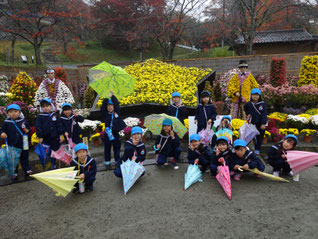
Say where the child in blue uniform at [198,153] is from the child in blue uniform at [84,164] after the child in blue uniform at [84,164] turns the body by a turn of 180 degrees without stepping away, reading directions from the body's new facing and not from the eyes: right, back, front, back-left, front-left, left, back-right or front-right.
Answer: right

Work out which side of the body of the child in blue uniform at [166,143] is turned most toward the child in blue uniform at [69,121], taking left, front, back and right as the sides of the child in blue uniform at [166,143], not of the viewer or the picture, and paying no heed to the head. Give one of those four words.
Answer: right

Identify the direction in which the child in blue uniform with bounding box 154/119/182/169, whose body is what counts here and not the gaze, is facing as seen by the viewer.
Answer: toward the camera

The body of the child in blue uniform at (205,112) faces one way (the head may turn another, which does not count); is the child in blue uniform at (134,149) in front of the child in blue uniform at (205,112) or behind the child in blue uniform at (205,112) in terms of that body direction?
in front

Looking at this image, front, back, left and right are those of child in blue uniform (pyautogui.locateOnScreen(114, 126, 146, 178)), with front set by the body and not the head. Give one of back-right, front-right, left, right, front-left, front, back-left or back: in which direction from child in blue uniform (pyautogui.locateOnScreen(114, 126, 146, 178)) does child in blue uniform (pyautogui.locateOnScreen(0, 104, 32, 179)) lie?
right

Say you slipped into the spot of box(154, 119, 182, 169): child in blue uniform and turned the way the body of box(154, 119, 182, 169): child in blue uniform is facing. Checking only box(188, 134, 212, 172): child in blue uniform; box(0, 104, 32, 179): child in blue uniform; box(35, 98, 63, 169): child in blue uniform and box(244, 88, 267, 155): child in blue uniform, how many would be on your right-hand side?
2

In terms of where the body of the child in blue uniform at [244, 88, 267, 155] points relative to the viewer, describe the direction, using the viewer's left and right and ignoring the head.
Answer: facing the viewer

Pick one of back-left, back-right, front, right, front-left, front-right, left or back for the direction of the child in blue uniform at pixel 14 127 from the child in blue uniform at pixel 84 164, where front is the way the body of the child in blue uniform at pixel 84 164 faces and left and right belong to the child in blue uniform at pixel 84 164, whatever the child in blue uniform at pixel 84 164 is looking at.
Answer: back-right

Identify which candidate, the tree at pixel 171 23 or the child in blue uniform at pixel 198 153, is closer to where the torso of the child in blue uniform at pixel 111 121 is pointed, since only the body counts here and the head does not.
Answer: the child in blue uniform

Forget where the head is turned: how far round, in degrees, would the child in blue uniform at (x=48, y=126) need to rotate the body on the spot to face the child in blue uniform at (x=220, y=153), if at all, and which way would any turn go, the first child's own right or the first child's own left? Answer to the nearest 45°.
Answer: approximately 45° to the first child's own left

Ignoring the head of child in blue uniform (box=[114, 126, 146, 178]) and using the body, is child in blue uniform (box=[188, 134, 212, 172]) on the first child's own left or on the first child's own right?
on the first child's own left

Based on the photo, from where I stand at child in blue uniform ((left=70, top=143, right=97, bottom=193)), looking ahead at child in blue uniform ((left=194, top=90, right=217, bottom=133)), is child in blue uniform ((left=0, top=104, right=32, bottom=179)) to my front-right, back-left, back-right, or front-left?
back-left

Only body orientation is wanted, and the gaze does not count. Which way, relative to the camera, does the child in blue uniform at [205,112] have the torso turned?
toward the camera
